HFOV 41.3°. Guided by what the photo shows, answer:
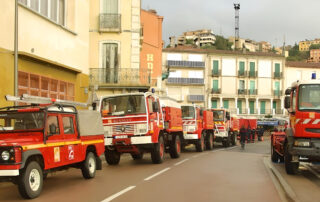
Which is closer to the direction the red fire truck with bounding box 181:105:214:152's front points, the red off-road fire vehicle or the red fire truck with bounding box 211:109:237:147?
the red off-road fire vehicle

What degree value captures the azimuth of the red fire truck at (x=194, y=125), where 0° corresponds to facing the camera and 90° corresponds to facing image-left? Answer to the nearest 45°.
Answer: approximately 45°

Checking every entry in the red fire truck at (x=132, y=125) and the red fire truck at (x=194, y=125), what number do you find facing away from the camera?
0

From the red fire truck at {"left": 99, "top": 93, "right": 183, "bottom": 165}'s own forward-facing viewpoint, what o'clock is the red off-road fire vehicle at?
The red off-road fire vehicle is roughly at 11 o'clock from the red fire truck.

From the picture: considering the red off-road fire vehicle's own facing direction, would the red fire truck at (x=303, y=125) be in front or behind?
behind

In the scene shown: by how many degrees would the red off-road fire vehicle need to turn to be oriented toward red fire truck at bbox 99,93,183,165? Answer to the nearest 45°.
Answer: approximately 180°

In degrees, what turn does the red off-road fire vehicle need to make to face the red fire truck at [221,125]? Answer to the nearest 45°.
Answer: approximately 180°

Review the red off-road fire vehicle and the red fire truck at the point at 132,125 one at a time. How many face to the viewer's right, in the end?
0

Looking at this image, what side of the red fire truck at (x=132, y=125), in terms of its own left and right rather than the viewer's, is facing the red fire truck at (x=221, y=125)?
back

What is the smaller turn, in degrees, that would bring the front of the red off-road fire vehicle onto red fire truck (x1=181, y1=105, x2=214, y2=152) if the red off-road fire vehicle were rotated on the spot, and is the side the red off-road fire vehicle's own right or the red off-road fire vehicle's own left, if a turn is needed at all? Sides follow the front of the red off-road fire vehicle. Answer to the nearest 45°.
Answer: approximately 180°

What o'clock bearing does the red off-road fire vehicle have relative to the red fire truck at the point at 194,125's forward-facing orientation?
The red off-road fire vehicle is roughly at 11 o'clock from the red fire truck.

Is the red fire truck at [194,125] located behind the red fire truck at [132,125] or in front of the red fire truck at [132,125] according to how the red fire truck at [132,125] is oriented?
behind

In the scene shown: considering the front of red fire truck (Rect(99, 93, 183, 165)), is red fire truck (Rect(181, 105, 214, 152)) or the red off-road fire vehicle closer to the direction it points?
the red off-road fire vehicle
